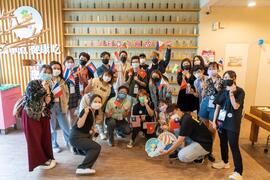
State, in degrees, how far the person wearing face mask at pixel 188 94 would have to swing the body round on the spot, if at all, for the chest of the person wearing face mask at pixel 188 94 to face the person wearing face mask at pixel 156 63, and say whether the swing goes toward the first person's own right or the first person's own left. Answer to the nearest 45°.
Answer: approximately 135° to the first person's own right

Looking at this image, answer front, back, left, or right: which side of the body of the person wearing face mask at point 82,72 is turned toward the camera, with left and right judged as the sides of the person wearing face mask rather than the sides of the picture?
front

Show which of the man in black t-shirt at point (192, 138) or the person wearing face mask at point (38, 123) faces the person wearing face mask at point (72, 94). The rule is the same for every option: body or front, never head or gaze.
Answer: the man in black t-shirt

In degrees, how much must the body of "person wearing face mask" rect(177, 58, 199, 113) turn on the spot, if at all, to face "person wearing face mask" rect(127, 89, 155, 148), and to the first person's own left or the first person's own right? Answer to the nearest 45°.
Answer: approximately 90° to the first person's own right

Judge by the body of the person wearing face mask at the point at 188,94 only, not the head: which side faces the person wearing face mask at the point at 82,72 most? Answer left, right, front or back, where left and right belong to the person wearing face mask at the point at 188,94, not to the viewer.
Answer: right

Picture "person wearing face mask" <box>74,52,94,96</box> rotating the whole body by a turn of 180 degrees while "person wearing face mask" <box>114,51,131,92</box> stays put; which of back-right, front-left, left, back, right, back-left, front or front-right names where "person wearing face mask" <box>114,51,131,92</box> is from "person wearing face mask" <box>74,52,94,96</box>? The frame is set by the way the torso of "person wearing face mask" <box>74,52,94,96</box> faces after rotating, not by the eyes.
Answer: right

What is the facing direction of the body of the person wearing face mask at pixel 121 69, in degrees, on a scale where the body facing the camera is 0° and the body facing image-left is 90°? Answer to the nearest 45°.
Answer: approximately 0°

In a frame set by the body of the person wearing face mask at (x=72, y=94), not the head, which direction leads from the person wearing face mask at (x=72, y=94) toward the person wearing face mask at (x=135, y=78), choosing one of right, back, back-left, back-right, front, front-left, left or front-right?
left

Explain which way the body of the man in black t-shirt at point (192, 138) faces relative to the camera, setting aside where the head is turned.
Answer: to the viewer's left

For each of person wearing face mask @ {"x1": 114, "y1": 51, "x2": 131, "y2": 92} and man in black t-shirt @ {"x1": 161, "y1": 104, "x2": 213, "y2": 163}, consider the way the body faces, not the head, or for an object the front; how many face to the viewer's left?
1

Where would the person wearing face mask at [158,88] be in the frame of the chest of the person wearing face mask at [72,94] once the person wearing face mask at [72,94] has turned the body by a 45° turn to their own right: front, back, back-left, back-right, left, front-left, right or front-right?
back-left

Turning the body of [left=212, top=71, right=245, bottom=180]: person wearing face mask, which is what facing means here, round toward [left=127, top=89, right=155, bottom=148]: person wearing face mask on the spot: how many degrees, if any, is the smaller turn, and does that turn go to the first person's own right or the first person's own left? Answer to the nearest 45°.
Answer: approximately 45° to the first person's own right

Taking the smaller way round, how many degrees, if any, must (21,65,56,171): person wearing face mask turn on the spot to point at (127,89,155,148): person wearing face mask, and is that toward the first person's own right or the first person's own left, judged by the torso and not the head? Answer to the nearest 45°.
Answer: approximately 45° to the first person's own left

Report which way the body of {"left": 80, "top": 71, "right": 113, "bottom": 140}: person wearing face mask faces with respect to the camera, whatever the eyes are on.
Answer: toward the camera
